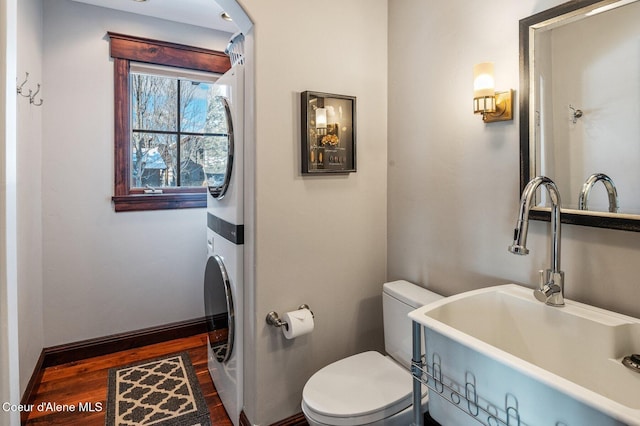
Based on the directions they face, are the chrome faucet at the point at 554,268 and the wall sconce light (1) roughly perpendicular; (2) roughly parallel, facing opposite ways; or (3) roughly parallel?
roughly parallel

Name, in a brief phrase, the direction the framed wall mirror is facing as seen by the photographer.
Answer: facing the viewer and to the left of the viewer

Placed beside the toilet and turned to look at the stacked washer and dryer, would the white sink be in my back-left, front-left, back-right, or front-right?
back-left

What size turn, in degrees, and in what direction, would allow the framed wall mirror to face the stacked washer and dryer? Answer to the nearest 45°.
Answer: approximately 45° to its right

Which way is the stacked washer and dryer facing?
to the viewer's left

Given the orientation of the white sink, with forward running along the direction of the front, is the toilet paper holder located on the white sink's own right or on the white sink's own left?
on the white sink's own right

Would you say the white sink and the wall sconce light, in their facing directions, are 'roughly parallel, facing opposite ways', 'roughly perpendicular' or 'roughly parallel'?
roughly parallel

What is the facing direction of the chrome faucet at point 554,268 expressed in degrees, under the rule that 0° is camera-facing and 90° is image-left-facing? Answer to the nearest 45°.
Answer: approximately 45°
